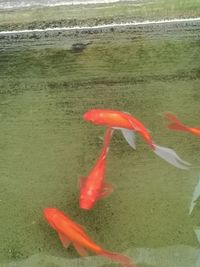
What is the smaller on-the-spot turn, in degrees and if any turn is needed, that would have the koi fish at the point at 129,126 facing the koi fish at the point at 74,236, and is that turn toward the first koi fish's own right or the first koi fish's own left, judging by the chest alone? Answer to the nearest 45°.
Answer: approximately 45° to the first koi fish's own left

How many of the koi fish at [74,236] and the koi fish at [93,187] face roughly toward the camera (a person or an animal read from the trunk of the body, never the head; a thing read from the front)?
1

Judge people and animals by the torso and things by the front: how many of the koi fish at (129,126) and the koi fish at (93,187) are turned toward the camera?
1

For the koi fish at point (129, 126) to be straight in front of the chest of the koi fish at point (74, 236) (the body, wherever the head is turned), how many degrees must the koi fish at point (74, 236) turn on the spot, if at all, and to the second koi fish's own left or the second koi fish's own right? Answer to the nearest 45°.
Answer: approximately 90° to the second koi fish's own right

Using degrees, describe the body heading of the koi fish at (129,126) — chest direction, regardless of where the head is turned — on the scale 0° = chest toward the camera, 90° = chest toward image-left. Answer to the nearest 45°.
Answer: approximately 90°

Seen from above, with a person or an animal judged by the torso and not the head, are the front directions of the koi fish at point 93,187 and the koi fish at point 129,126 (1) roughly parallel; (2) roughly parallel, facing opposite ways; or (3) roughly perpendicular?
roughly perpendicular

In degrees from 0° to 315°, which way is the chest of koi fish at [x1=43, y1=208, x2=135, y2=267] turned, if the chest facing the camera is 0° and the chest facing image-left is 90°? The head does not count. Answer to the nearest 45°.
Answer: approximately 135°

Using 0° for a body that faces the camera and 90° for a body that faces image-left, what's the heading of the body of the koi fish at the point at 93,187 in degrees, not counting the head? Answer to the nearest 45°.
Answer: approximately 0°
